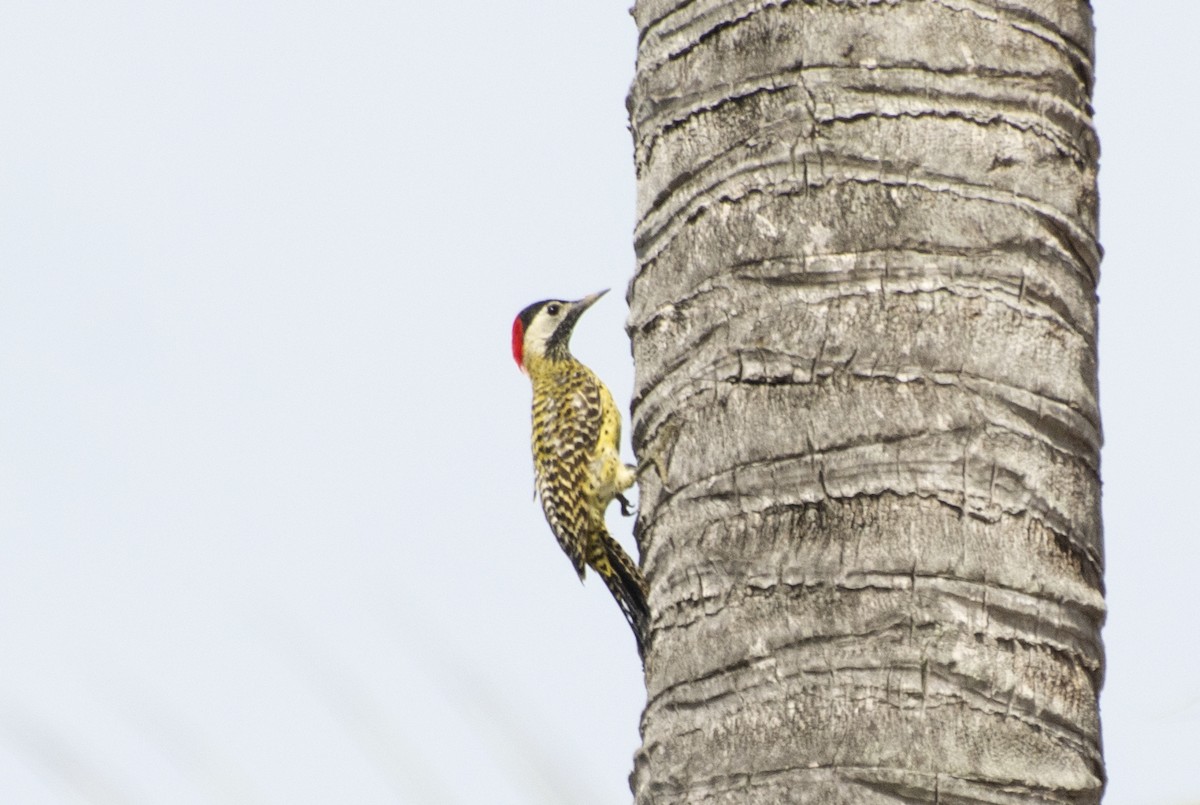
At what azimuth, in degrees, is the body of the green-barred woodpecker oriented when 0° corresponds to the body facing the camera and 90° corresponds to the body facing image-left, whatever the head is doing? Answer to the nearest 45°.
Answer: approximately 270°
